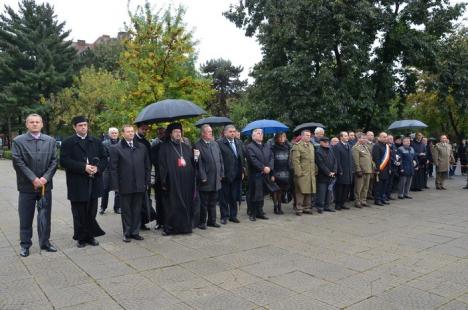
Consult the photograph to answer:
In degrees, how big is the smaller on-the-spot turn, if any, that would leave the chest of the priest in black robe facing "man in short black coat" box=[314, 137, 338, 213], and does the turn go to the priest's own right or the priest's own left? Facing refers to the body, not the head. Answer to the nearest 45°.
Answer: approximately 90° to the priest's own left

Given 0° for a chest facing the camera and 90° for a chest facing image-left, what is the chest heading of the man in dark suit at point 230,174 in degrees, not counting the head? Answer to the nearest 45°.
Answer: approximately 315°

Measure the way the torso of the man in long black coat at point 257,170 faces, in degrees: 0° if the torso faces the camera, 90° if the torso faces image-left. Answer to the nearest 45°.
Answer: approximately 315°

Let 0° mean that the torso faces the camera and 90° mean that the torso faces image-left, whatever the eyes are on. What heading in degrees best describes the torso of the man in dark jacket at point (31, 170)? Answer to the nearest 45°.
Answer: approximately 0°

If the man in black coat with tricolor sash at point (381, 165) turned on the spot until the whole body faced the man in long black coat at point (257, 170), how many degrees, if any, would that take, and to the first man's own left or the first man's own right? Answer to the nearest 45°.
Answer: approximately 90° to the first man's own right

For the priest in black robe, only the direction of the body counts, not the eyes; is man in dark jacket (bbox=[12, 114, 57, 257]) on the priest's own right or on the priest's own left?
on the priest's own right
